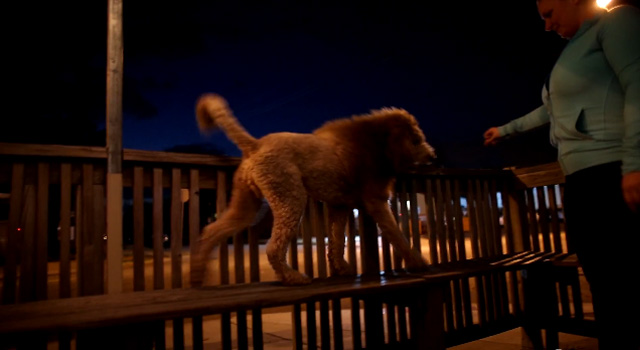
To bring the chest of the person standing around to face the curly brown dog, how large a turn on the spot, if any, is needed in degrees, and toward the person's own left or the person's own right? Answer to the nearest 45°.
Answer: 0° — they already face it

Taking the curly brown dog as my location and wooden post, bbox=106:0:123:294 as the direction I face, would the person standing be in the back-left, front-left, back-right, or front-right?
back-left

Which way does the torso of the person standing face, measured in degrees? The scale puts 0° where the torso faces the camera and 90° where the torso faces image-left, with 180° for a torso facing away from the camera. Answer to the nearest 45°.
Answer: approximately 90°
